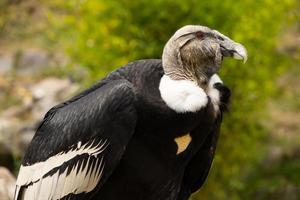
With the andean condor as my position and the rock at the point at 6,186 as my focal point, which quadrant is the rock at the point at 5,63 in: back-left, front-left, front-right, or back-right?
front-right

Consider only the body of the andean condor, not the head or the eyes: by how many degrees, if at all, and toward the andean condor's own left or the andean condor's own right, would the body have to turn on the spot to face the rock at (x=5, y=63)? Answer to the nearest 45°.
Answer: approximately 135° to the andean condor's own left

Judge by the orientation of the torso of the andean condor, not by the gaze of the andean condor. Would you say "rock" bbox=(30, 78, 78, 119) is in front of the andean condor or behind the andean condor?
behind

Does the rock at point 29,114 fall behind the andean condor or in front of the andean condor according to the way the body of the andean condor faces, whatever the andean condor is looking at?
behind
